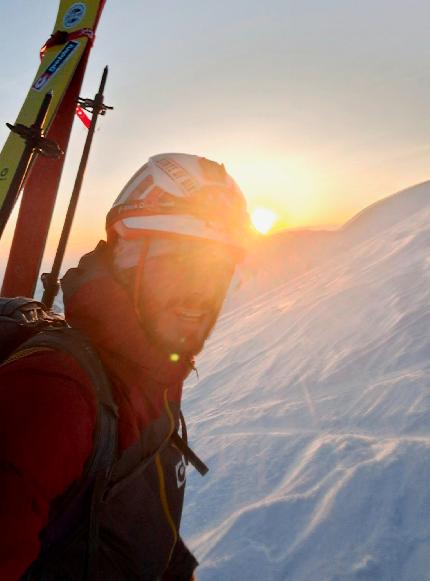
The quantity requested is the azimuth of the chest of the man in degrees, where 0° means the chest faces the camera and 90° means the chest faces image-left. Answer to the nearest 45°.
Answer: approximately 315°
